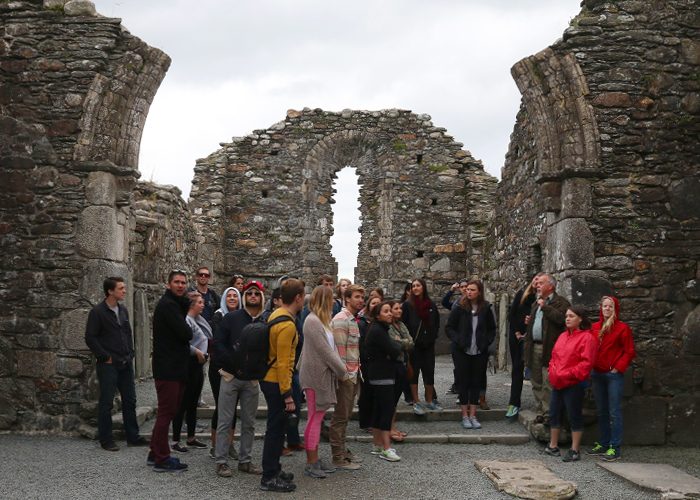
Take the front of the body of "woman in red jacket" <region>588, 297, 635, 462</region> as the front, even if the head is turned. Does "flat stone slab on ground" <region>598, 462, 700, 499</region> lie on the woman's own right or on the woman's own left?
on the woman's own left

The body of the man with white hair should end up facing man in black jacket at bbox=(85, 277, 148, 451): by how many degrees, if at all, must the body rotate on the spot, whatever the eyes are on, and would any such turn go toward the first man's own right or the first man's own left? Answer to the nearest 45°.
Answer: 0° — they already face them

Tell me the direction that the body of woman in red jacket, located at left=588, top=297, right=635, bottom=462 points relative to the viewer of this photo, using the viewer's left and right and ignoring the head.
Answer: facing the viewer and to the left of the viewer

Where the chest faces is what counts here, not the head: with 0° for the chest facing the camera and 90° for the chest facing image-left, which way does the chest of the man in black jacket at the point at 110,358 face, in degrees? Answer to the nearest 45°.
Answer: approximately 315°

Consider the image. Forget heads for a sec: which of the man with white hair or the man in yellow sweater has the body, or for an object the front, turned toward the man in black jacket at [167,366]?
the man with white hair

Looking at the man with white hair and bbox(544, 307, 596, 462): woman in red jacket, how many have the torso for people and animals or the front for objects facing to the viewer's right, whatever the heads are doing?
0

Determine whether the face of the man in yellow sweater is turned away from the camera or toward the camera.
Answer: away from the camera

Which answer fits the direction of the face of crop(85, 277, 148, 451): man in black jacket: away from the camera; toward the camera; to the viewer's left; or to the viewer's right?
to the viewer's right

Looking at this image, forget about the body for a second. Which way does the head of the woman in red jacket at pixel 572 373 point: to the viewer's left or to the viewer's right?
to the viewer's left

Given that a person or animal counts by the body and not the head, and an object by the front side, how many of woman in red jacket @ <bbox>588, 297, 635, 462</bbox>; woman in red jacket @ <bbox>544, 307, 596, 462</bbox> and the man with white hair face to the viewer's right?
0

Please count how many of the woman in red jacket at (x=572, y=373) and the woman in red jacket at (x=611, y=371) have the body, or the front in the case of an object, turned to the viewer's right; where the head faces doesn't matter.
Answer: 0

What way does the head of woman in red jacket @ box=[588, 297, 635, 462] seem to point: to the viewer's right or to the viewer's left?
to the viewer's left

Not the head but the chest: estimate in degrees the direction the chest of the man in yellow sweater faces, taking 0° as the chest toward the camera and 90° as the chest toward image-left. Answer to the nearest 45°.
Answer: approximately 270°

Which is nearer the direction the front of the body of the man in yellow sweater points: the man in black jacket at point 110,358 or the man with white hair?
the man with white hair

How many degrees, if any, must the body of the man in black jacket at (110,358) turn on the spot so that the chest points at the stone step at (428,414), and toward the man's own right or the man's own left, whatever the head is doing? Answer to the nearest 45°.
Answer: approximately 45° to the man's own left
